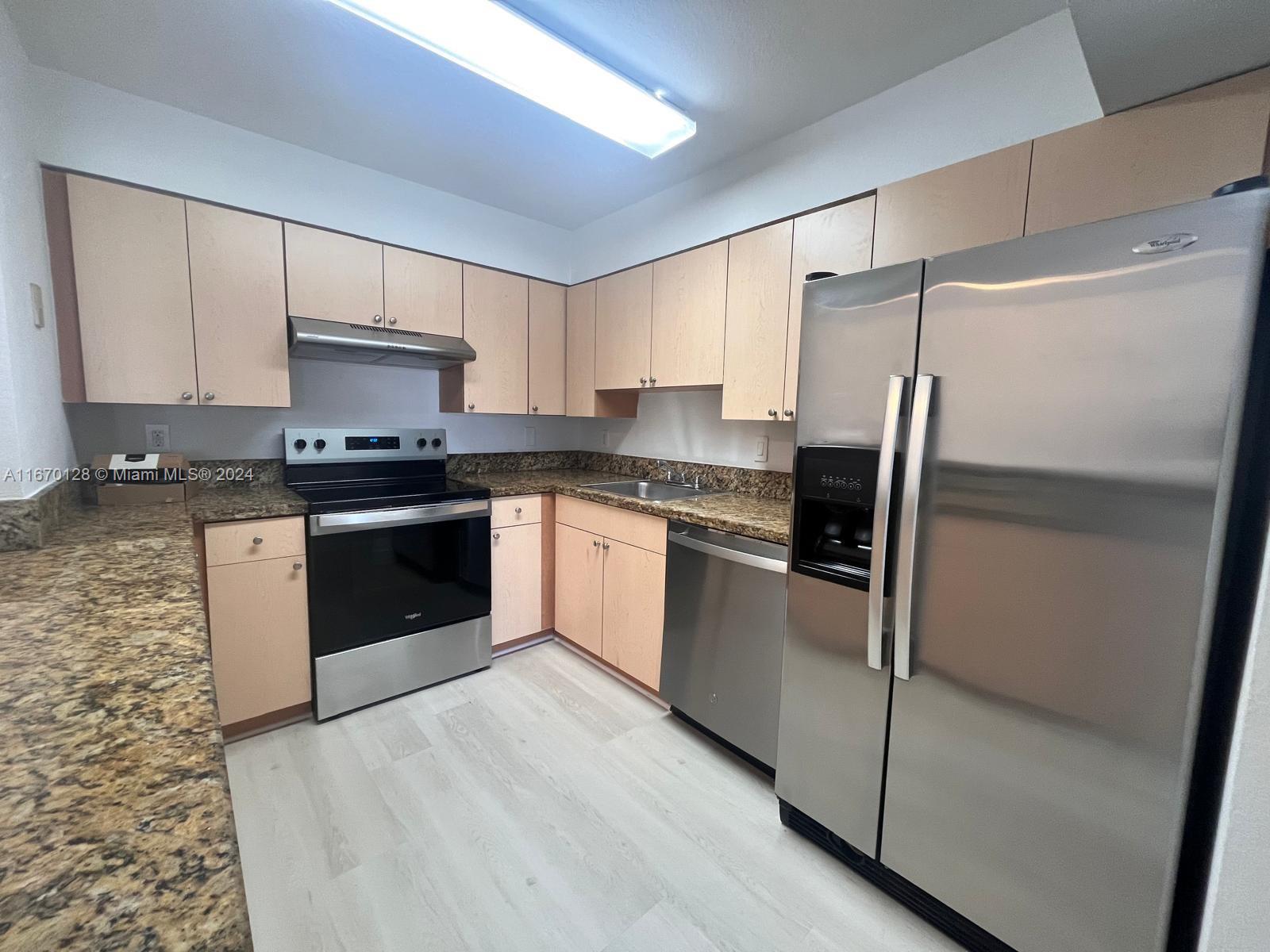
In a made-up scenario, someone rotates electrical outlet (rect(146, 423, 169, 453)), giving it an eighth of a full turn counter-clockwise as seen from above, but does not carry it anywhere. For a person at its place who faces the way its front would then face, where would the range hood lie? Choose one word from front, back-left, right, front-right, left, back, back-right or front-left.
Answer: front

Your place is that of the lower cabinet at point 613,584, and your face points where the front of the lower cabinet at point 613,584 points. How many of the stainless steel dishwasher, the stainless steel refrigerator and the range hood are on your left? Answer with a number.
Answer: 2

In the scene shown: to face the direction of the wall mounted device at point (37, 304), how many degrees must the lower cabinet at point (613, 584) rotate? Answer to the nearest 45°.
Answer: approximately 45° to its right

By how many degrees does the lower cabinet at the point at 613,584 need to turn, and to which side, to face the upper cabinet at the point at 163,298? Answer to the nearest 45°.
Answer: approximately 45° to its right

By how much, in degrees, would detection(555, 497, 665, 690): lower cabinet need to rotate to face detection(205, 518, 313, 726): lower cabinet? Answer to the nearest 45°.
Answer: approximately 45° to its right

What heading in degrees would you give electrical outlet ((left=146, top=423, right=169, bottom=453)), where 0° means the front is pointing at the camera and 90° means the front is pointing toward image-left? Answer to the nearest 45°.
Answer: approximately 0°

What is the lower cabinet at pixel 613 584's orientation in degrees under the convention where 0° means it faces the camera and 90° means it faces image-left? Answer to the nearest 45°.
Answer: approximately 45°

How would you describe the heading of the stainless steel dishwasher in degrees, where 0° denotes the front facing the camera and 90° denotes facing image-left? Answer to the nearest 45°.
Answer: approximately 45°

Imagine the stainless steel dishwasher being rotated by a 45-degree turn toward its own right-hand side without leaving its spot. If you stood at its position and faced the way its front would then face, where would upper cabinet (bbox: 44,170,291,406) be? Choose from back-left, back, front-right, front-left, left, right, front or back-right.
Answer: front

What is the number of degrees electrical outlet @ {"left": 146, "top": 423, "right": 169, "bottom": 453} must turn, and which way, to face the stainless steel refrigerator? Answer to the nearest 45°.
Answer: approximately 45° to its left

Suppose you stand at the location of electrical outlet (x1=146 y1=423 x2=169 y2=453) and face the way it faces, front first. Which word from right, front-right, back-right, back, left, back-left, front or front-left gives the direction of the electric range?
front-left
